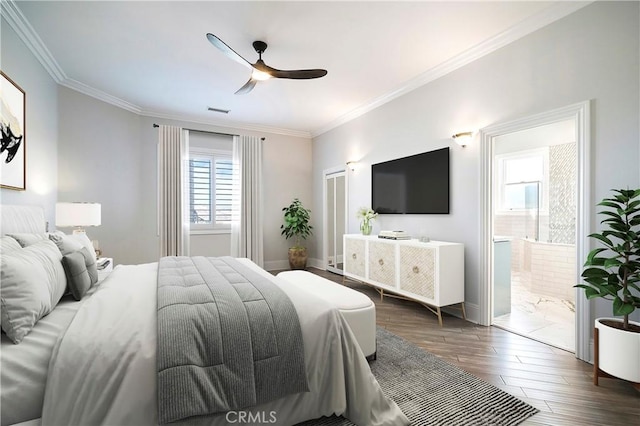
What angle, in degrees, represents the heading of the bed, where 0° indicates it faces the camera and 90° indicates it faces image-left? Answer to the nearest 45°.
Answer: approximately 270°

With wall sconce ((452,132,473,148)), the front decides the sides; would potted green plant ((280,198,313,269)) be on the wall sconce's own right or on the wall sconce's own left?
on the wall sconce's own right

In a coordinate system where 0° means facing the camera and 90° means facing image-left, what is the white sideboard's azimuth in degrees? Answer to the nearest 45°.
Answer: approximately 45°

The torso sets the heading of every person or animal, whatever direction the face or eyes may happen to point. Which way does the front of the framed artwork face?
to the viewer's right

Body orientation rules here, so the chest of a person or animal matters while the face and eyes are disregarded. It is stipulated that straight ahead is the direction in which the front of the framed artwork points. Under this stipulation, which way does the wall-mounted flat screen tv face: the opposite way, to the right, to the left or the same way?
the opposite way

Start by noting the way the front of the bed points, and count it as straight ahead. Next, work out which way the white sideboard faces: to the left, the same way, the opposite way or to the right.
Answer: the opposite way

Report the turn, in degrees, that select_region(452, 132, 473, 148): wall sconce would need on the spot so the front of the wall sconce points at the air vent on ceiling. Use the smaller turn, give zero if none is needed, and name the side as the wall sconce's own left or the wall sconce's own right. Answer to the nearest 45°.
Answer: approximately 45° to the wall sconce's own right

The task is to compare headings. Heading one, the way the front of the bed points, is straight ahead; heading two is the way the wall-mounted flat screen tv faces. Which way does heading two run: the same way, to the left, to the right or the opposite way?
the opposite way

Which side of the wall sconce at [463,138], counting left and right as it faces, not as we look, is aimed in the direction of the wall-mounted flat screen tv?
right

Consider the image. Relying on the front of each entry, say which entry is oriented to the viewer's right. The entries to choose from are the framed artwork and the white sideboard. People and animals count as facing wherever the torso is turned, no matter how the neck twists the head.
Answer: the framed artwork

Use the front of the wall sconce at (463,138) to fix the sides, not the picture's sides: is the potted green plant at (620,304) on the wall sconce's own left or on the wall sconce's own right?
on the wall sconce's own left

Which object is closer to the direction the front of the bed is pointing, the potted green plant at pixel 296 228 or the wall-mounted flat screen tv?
the wall-mounted flat screen tv

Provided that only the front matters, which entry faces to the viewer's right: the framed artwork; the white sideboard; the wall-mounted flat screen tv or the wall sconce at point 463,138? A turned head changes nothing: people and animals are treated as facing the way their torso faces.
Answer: the framed artwork

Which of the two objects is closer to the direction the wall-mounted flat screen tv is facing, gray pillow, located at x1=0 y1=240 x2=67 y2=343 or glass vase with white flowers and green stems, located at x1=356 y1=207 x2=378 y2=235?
the gray pillow
